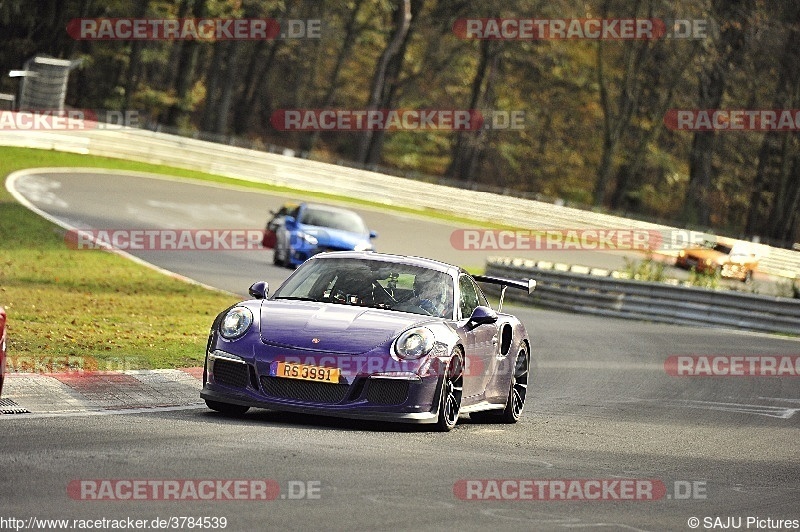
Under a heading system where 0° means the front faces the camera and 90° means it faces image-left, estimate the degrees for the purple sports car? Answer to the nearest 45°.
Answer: approximately 45°

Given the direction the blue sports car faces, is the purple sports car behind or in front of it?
in front

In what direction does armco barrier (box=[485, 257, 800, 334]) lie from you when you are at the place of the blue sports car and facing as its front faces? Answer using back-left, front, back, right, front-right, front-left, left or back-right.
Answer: front-left

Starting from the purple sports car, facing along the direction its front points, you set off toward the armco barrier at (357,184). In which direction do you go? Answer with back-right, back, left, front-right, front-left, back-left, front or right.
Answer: back-right

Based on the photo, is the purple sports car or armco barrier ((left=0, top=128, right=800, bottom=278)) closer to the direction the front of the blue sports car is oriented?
the purple sports car

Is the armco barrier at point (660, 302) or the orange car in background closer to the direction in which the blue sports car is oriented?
the armco barrier

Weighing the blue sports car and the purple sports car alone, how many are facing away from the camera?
0

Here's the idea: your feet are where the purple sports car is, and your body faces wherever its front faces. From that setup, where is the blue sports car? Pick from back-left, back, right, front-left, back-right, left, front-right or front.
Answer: back-right
